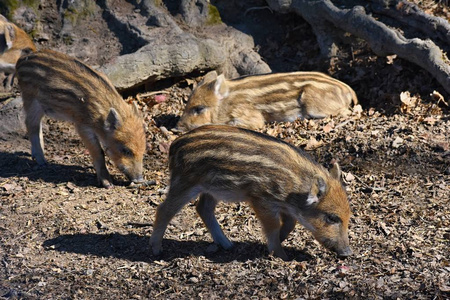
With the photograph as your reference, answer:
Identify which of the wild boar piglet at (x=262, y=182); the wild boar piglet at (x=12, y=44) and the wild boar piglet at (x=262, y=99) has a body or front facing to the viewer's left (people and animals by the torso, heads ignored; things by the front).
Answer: the wild boar piglet at (x=262, y=99)

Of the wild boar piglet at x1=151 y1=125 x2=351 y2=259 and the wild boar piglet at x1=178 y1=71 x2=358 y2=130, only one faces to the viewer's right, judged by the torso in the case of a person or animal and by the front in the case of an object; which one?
the wild boar piglet at x1=151 y1=125 x2=351 y2=259

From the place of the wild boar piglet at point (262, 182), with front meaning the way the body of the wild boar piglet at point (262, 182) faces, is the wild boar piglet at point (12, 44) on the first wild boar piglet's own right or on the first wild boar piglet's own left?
on the first wild boar piglet's own left

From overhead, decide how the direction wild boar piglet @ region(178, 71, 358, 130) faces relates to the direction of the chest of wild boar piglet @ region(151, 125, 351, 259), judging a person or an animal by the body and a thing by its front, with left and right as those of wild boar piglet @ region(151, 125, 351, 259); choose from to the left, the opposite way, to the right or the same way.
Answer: the opposite way

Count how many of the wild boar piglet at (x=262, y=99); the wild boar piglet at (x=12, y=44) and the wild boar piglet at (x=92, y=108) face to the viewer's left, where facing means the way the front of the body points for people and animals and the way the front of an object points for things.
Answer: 1

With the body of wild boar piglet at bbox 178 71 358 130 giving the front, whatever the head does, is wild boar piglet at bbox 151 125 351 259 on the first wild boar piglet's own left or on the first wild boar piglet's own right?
on the first wild boar piglet's own left

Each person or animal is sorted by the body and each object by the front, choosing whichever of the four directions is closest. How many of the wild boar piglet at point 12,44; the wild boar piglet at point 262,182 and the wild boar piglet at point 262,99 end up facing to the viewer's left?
1

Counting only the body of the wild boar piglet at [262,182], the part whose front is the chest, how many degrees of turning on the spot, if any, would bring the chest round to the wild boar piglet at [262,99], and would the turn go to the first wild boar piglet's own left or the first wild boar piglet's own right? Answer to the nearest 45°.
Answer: approximately 90° to the first wild boar piglet's own left

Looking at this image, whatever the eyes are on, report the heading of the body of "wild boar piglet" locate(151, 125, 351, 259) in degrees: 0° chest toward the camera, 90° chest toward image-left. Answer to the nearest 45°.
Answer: approximately 270°

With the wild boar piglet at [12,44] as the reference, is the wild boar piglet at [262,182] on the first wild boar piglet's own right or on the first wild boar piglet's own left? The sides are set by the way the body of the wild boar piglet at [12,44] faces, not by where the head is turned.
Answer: on the first wild boar piglet's own right

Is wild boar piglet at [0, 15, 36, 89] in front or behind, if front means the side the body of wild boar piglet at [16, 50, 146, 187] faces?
behind

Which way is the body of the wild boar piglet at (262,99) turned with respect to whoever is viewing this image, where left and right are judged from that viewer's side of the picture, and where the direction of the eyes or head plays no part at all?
facing to the left of the viewer

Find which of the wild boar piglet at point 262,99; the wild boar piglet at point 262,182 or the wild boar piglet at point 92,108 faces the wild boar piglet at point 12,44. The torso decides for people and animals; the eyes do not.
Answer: the wild boar piglet at point 262,99

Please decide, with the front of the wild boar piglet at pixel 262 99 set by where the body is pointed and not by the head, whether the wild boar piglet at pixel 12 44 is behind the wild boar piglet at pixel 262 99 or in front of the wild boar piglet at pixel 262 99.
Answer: in front

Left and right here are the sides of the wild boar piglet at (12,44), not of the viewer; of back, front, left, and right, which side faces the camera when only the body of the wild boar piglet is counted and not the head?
right
